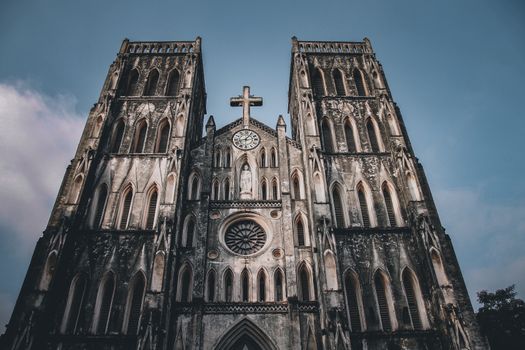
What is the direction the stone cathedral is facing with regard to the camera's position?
facing the viewer

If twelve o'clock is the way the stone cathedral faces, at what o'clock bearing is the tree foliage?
The tree foliage is roughly at 8 o'clock from the stone cathedral.
